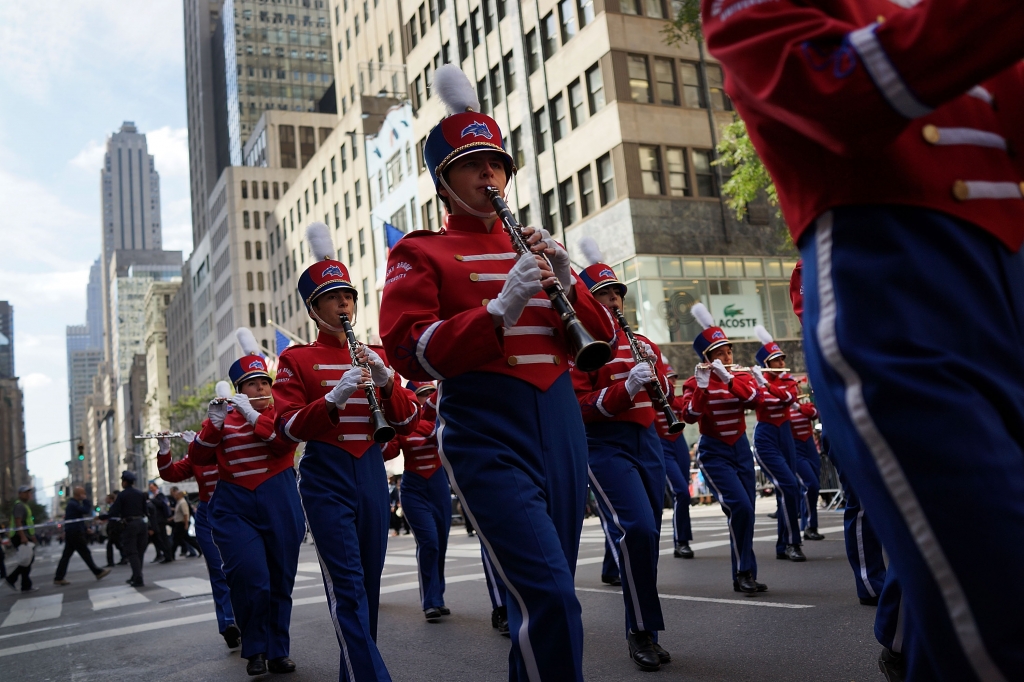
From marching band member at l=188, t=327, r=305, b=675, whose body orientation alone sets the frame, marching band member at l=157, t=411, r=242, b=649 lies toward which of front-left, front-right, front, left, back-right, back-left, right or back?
back

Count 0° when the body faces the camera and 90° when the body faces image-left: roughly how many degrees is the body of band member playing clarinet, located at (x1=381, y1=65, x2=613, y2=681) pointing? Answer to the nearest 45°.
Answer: approximately 315°

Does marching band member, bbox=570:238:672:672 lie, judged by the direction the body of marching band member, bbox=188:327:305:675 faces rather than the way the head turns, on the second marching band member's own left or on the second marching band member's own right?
on the second marching band member's own left

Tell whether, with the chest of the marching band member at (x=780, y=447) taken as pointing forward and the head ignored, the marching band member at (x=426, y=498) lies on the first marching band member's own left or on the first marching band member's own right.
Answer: on the first marching band member's own right

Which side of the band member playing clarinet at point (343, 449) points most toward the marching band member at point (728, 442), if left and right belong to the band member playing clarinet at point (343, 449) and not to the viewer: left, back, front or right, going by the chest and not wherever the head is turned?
left

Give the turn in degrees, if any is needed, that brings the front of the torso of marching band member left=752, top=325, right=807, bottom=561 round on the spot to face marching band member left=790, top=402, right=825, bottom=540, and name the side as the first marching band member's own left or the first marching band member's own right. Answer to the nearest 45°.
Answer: approximately 135° to the first marching band member's own left

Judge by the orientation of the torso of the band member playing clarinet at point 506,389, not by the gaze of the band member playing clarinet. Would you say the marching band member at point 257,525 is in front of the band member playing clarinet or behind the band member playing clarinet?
behind

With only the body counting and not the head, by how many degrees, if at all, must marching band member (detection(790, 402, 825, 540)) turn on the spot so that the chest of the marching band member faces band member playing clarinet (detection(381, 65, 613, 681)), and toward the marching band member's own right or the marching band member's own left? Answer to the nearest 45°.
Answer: approximately 45° to the marching band member's own right

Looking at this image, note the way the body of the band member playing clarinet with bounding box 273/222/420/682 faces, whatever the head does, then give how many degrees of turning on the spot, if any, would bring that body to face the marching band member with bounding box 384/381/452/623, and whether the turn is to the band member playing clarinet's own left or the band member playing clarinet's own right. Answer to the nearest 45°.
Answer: approximately 135° to the band member playing clarinet's own left
